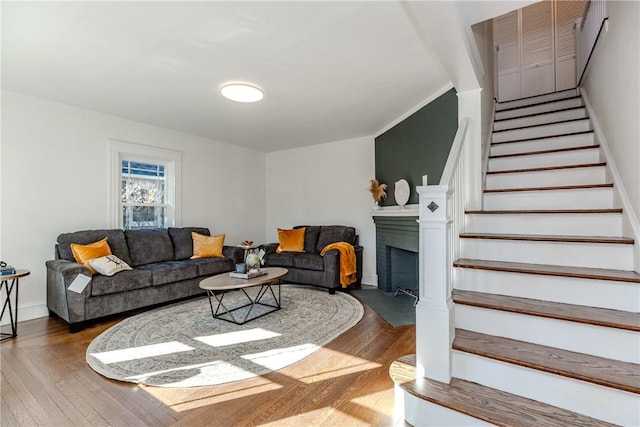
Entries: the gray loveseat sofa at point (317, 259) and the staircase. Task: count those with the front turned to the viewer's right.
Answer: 0

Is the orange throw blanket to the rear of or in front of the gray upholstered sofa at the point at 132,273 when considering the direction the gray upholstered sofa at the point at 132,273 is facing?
in front

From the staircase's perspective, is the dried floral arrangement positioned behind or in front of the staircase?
behind

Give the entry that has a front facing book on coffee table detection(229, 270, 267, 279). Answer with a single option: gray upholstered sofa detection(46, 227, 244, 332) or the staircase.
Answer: the gray upholstered sofa

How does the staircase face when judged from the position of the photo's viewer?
facing the viewer

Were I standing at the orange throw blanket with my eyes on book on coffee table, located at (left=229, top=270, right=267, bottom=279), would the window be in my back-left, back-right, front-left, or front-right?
front-right

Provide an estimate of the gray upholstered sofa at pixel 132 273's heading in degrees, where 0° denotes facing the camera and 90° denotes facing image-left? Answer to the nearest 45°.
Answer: approximately 315°

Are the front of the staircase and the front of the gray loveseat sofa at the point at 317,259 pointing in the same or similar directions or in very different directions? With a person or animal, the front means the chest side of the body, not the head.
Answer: same or similar directions

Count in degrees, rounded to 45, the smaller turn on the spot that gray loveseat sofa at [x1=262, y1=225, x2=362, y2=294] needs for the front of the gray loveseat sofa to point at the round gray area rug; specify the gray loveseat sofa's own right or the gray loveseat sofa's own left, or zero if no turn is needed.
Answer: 0° — it already faces it

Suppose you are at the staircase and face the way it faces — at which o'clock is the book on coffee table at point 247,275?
The book on coffee table is roughly at 3 o'clock from the staircase.

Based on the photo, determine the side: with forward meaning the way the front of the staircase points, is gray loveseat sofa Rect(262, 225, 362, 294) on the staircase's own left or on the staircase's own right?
on the staircase's own right

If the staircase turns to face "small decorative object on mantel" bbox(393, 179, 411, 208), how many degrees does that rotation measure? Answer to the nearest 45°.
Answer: approximately 135° to its right

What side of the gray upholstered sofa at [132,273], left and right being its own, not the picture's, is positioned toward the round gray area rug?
front

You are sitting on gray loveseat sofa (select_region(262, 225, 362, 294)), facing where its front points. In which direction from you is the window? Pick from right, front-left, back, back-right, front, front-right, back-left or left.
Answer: front-right

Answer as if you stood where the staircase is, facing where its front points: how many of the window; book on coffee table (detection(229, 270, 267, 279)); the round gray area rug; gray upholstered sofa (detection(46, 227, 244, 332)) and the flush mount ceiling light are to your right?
5

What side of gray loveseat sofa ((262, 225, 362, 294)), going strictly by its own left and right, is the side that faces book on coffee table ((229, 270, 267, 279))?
front

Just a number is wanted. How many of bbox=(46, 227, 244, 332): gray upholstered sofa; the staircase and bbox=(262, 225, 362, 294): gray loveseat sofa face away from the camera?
0
